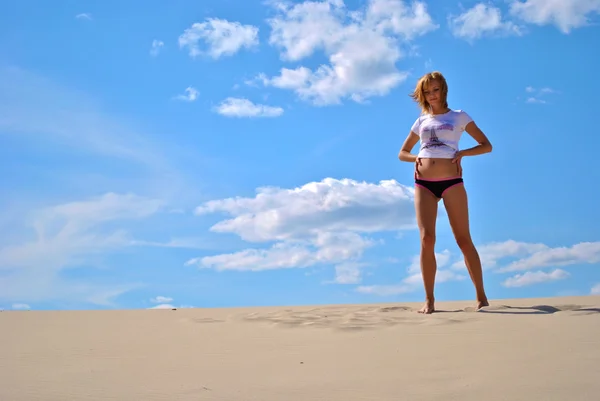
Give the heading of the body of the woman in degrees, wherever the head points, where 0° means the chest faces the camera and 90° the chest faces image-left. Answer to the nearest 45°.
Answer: approximately 0°
